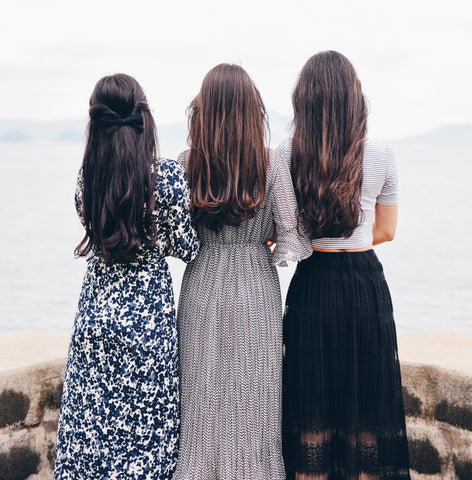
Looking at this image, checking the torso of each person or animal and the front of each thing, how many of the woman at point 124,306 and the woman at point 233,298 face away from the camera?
2

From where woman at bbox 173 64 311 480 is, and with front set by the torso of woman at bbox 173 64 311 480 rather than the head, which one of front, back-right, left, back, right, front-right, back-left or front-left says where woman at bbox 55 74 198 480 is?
left

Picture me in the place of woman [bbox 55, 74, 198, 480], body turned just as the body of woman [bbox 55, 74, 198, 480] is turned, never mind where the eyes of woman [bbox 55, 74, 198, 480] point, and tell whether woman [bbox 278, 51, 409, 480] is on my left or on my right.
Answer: on my right

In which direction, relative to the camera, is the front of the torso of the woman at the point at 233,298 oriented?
away from the camera

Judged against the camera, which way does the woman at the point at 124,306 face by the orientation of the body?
away from the camera

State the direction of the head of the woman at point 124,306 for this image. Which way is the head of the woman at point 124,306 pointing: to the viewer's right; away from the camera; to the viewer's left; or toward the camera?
away from the camera

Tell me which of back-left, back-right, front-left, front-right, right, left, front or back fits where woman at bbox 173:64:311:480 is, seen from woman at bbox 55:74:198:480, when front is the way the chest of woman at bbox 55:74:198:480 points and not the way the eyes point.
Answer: right

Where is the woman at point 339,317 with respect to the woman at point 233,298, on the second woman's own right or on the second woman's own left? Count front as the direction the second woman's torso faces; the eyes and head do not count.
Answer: on the second woman's own right

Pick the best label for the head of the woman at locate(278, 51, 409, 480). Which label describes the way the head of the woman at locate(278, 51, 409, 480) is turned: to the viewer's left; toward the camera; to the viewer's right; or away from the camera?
away from the camera
